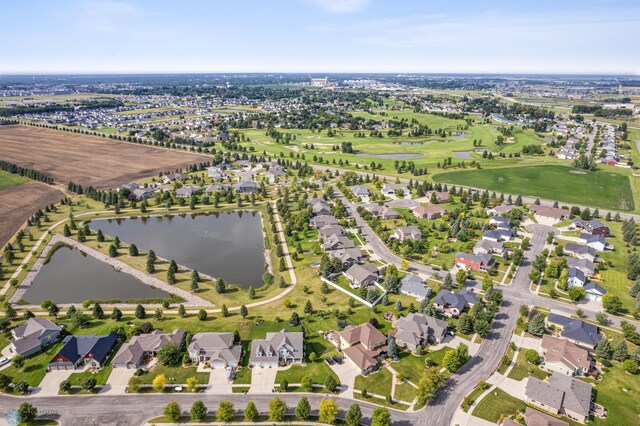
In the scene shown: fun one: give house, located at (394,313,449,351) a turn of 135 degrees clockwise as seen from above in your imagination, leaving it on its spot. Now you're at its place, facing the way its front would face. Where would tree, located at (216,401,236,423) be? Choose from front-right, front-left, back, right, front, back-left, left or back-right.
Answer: front-left

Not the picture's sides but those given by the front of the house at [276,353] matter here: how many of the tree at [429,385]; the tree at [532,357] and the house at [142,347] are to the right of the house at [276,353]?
1

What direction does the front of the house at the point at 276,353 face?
toward the camera

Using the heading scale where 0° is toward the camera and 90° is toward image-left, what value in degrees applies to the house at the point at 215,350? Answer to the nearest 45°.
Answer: approximately 0°

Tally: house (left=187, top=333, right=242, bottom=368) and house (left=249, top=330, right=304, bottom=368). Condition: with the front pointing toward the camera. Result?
2

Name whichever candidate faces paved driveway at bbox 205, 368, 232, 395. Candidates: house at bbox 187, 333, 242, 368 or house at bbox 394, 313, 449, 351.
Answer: house at bbox 187, 333, 242, 368

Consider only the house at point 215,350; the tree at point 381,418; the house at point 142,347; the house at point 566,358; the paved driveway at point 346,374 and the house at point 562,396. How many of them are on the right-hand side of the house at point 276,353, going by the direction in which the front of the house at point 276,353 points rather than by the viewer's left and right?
2

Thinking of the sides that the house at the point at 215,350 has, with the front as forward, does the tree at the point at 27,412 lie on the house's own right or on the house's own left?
on the house's own right

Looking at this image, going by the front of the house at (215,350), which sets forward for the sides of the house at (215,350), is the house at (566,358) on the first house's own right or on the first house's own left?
on the first house's own left

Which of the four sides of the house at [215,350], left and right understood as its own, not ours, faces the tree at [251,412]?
front

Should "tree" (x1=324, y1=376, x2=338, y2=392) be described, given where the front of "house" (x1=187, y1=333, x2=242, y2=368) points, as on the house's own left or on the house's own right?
on the house's own left

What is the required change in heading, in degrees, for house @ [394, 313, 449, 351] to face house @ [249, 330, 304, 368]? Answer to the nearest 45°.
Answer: approximately 90° to its right
